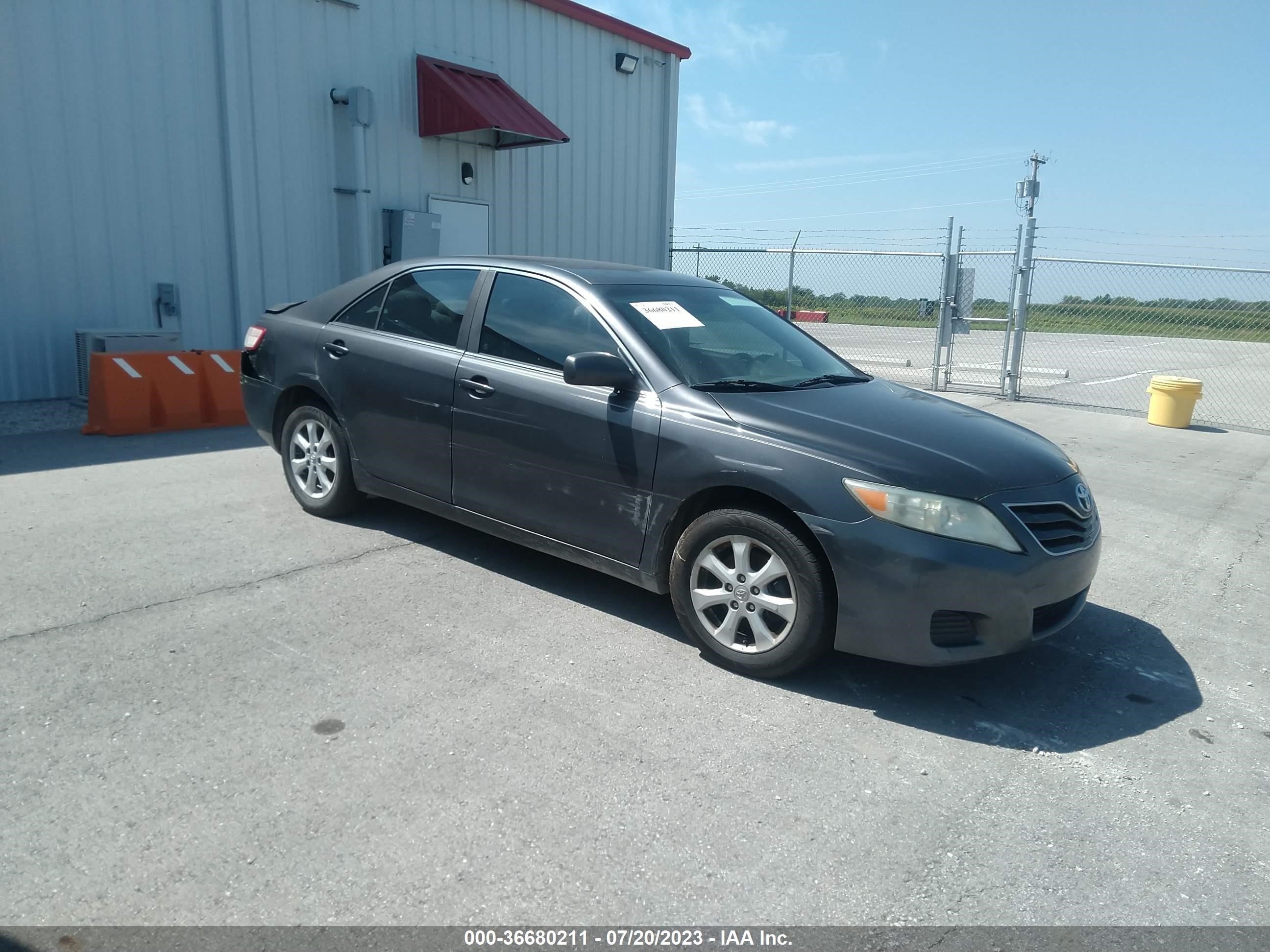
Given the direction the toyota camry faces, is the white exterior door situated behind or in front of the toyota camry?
behind

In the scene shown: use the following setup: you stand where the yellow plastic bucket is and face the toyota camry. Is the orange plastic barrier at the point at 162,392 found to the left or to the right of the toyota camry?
right

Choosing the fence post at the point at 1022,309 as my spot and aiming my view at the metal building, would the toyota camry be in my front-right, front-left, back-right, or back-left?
front-left

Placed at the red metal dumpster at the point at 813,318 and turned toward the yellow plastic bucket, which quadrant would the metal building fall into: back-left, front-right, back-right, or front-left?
front-right

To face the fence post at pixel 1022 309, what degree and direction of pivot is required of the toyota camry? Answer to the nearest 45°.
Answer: approximately 90° to its left

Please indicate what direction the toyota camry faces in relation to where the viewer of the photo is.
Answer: facing the viewer and to the right of the viewer

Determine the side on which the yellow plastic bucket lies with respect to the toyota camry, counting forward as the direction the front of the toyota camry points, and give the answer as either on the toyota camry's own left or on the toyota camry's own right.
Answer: on the toyota camry's own left

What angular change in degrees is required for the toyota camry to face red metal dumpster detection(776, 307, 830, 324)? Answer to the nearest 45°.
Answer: approximately 135° to its left

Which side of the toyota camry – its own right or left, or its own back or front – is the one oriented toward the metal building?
back

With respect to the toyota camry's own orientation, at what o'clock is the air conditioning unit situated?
The air conditioning unit is roughly at 6 o'clock from the toyota camry.

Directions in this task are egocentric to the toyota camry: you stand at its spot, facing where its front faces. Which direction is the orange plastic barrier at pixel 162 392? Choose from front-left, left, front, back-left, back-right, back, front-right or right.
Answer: back

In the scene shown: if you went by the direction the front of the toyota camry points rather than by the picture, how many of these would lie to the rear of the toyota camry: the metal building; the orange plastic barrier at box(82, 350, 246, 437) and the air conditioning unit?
3
